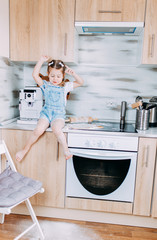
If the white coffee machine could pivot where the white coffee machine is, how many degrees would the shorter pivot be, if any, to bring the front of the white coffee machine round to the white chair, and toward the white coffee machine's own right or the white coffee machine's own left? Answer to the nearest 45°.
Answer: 0° — it already faces it
